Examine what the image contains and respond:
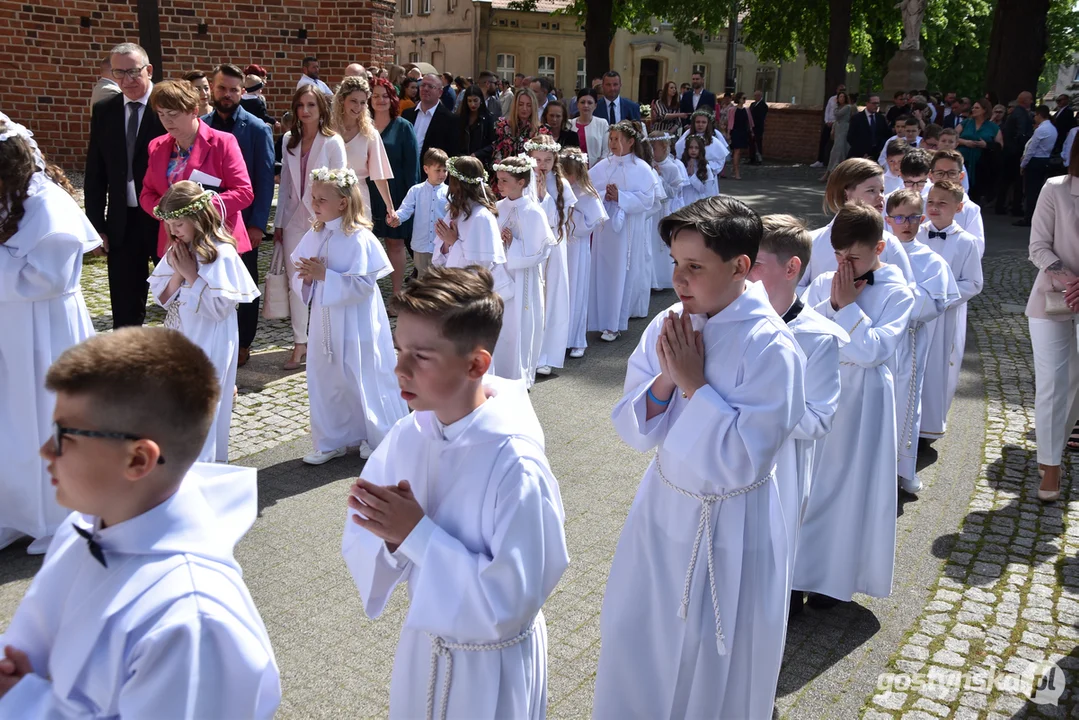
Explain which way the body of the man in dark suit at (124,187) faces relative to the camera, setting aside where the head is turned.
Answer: toward the camera

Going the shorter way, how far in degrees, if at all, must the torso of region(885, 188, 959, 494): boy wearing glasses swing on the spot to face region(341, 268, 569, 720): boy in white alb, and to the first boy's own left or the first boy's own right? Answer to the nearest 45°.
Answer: approximately 45° to the first boy's own left

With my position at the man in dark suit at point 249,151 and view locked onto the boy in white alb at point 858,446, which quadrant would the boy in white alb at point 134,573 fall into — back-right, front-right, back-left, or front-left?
front-right

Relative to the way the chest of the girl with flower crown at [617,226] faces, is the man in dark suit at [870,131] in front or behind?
behind

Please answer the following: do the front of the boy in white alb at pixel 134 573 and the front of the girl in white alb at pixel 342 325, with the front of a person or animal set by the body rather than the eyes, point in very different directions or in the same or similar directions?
same or similar directions

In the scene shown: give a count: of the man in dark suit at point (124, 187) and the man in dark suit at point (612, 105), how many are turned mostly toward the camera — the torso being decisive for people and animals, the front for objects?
2

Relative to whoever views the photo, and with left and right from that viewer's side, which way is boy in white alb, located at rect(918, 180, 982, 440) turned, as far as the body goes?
facing the viewer and to the left of the viewer

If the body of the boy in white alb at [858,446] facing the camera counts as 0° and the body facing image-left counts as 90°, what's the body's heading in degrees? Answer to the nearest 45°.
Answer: approximately 45°

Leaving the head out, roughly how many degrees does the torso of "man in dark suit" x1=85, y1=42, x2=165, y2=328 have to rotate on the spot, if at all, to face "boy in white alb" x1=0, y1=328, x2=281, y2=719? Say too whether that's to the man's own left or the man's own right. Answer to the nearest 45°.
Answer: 0° — they already face them

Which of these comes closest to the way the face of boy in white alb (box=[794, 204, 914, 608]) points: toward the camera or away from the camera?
toward the camera

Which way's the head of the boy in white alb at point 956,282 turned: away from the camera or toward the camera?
toward the camera

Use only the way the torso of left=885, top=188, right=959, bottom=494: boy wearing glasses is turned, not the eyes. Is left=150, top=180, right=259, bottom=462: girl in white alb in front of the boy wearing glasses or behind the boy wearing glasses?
in front

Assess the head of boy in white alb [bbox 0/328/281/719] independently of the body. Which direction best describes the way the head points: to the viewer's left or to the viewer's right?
to the viewer's left

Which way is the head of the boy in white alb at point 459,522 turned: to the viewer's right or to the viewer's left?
to the viewer's left
